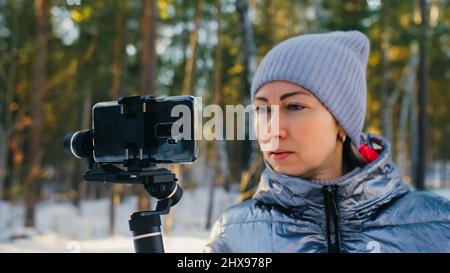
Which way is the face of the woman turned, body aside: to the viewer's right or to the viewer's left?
to the viewer's left

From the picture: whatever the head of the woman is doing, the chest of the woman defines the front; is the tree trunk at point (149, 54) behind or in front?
behind

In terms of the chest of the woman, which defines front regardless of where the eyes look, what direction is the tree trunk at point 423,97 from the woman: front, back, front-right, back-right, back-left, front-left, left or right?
back

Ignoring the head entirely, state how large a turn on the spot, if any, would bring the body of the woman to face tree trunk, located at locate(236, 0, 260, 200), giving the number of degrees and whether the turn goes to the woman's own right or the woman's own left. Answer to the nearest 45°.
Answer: approximately 180°

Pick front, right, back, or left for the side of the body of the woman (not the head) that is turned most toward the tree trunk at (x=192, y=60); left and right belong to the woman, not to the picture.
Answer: back

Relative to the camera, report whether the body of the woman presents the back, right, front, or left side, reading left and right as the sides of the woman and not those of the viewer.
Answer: front

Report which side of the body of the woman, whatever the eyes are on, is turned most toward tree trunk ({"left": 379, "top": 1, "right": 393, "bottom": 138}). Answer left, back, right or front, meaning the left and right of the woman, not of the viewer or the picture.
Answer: back

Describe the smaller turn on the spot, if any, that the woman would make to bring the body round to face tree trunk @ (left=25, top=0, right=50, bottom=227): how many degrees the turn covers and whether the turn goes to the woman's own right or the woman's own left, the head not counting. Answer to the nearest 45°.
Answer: approximately 135° to the woman's own right
